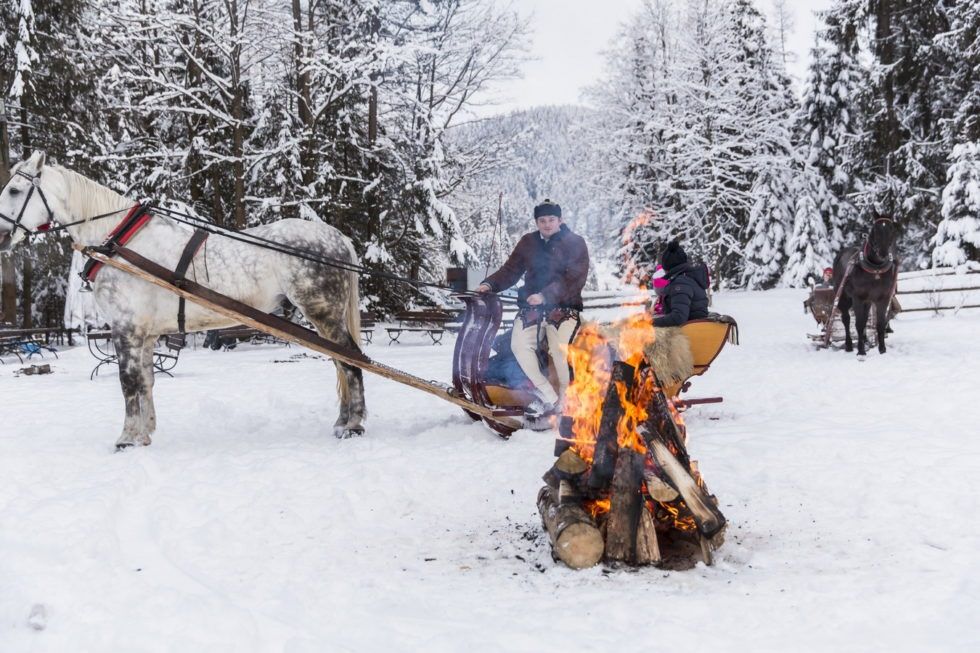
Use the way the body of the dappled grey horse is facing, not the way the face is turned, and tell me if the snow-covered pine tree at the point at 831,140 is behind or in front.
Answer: behind

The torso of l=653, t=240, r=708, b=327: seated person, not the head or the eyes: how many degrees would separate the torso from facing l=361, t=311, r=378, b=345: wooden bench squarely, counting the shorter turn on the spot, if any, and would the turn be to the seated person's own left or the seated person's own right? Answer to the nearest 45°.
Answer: approximately 45° to the seated person's own right

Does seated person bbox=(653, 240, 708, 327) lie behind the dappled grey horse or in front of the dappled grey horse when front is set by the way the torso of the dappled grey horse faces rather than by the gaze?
behind

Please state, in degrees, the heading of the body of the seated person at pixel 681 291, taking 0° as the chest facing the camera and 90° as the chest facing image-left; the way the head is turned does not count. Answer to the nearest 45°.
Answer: approximately 90°

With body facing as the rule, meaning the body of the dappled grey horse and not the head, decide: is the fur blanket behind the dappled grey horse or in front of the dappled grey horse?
behind

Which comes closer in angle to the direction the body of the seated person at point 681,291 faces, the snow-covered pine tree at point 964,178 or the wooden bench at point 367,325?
the wooden bench

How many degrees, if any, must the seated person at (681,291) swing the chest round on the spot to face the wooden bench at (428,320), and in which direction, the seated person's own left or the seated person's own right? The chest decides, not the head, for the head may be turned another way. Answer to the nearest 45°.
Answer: approximately 45° to the seated person's own right

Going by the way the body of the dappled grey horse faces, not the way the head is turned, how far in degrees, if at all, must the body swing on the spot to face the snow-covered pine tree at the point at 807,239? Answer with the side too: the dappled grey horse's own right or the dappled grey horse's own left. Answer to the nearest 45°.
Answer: approximately 135° to the dappled grey horse's own right

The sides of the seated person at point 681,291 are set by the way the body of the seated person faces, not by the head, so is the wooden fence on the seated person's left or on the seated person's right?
on the seated person's right

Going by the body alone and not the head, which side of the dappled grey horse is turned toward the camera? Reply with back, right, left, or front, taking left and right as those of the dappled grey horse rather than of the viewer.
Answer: left

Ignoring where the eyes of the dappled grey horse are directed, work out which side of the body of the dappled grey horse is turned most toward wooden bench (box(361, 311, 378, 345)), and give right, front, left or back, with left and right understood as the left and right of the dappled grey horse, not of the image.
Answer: right
